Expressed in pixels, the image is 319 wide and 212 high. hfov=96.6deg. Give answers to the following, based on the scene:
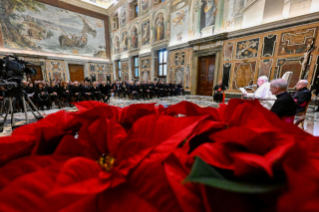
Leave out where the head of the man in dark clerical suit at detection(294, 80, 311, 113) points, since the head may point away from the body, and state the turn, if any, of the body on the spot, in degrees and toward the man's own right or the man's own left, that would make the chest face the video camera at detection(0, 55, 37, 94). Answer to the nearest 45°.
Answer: approximately 45° to the man's own left

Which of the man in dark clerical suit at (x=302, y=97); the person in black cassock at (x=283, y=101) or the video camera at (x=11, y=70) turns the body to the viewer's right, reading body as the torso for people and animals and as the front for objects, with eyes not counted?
the video camera

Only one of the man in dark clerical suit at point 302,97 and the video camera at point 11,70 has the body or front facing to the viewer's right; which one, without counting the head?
the video camera

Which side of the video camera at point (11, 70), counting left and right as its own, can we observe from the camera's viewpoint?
right

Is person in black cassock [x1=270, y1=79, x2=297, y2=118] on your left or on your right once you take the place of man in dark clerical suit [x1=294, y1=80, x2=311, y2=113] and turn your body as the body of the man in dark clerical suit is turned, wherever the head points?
on your left

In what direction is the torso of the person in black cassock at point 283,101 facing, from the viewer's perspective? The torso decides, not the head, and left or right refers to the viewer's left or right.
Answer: facing away from the viewer and to the left of the viewer

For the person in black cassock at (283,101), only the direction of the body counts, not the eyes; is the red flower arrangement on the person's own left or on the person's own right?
on the person's own left

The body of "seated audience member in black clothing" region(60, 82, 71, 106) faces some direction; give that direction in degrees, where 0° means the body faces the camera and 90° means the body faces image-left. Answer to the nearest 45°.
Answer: approximately 315°

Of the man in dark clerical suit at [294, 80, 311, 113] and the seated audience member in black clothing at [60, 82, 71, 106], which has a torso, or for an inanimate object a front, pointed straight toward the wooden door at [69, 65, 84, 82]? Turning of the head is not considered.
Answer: the man in dark clerical suit

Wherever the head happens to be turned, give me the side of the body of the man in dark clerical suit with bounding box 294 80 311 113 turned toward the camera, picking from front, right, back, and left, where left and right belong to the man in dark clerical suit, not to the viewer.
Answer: left
